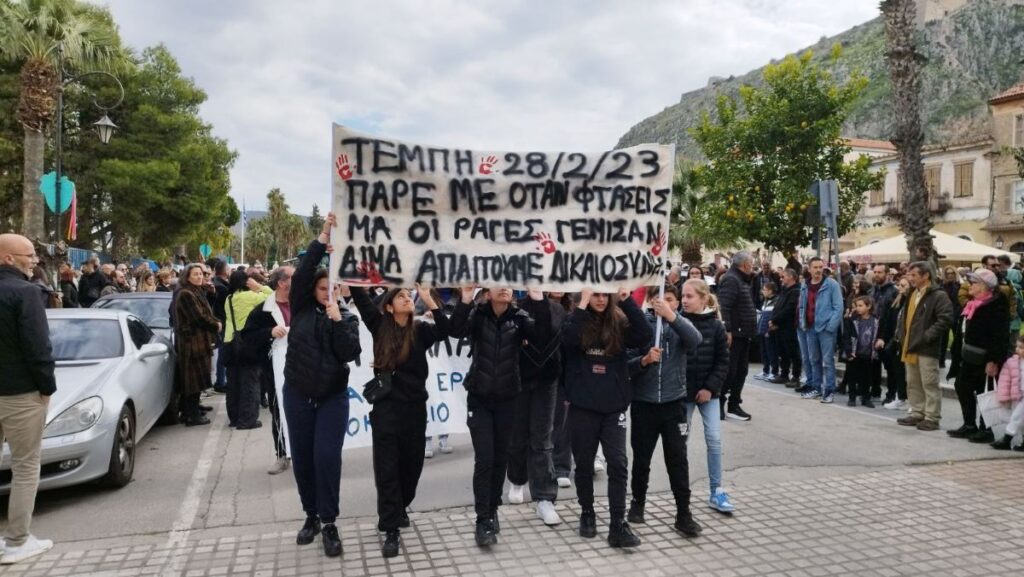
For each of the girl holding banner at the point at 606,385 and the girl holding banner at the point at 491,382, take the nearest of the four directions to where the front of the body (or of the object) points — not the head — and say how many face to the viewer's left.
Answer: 0

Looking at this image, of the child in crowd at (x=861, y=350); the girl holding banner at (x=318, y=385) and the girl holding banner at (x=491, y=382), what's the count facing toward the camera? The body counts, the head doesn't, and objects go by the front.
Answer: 3

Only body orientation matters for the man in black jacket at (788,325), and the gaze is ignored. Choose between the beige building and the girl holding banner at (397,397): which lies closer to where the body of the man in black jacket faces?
the girl holding banner

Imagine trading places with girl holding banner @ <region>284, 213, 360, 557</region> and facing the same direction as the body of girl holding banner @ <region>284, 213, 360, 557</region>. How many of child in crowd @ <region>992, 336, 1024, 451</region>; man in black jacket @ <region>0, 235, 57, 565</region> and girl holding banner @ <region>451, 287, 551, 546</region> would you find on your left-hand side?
2

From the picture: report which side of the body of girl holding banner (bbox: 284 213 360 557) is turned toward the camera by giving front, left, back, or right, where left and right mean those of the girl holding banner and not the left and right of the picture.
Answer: front

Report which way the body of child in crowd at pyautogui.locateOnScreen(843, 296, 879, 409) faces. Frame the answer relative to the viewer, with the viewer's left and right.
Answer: facing the viewer

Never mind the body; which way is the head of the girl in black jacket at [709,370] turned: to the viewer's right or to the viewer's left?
to the viewer's left

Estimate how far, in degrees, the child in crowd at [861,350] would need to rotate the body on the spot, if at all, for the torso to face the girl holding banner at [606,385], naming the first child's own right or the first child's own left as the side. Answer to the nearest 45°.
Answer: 0° — they already face them

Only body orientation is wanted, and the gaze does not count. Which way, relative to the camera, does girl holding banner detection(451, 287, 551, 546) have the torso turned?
toward the camera

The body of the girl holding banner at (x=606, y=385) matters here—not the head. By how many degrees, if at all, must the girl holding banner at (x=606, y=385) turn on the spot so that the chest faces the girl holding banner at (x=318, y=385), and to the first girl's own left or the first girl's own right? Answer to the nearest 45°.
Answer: approximately 90° to the first girl's own right
